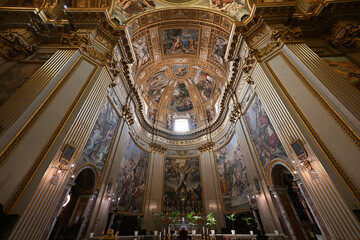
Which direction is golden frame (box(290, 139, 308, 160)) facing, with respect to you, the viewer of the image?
facing the viewer and to the left of the viewer

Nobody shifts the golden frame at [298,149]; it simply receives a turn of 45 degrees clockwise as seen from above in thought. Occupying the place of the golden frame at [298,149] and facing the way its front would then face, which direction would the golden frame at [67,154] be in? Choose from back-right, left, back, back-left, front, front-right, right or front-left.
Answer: front-left
